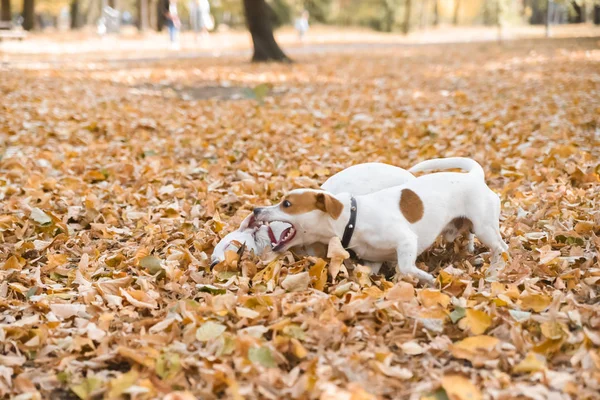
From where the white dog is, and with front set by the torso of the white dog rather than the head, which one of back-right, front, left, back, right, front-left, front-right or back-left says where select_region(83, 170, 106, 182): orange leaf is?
front-right

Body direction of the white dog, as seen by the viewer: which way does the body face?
to the viewer's left

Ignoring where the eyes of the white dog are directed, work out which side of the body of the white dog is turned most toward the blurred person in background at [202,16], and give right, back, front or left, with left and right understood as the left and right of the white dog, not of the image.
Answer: right

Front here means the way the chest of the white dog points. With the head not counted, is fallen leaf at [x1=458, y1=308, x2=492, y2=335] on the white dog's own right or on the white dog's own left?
on the white dog's own left

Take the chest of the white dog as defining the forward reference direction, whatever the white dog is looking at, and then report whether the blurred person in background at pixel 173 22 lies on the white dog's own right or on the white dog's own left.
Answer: on the white dog's own right

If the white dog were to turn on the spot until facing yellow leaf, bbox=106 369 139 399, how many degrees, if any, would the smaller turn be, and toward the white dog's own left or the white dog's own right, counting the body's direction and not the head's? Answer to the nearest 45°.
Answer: approximately 45° to the white dog's own left

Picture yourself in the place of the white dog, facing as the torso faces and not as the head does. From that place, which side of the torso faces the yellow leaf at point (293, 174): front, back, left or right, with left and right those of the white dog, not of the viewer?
right

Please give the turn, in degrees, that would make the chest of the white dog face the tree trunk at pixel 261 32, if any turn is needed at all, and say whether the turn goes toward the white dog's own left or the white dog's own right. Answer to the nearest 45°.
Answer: approximately 90° to the white dog's own right

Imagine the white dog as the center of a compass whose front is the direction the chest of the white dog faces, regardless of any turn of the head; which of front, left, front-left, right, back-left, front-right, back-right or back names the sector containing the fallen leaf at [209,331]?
front-left

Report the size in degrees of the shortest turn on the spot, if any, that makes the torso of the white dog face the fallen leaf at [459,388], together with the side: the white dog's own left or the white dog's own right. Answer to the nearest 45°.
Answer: approximately 90° to the white dog's own left
